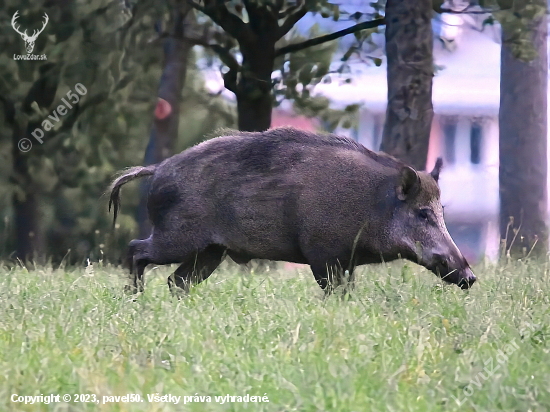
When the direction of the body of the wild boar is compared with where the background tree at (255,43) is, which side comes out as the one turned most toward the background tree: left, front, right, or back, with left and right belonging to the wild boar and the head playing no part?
left

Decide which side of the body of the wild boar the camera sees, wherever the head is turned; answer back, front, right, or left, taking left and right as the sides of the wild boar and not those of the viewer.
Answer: right

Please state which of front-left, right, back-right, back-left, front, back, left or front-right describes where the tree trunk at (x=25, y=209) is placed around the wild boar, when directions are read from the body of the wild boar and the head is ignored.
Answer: back-left

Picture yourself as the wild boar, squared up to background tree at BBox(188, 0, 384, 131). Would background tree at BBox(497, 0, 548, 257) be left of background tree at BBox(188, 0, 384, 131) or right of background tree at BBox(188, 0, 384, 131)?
right

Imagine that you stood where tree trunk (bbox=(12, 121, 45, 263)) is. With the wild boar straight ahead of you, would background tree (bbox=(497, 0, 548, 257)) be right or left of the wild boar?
left

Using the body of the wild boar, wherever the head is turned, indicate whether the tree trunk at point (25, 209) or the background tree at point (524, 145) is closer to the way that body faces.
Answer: the background tree

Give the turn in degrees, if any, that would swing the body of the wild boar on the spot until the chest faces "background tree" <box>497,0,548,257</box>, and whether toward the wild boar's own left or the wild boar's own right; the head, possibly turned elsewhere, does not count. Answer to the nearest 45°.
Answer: approximately 45° to the wild boar's own left
